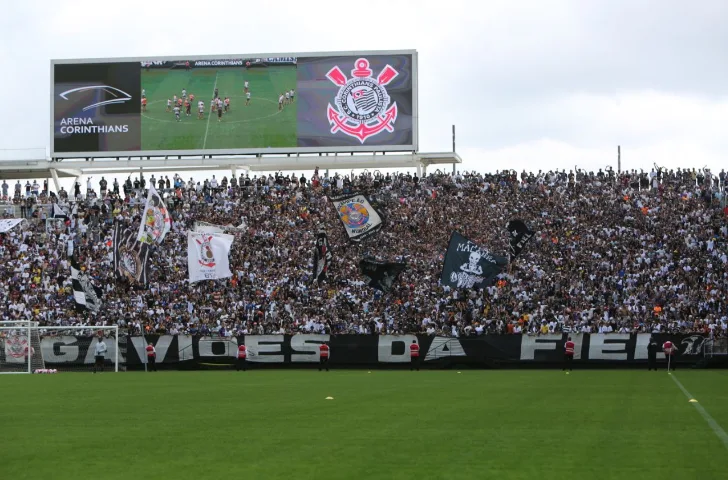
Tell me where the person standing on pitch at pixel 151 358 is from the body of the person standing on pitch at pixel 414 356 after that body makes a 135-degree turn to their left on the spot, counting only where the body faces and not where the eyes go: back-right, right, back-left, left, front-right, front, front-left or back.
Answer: front-right

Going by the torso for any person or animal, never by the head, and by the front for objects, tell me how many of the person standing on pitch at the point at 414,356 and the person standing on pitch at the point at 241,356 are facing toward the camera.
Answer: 0

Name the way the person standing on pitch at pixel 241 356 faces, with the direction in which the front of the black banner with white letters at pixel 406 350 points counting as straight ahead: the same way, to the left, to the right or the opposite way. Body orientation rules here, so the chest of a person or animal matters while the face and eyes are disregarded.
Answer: the opposite way

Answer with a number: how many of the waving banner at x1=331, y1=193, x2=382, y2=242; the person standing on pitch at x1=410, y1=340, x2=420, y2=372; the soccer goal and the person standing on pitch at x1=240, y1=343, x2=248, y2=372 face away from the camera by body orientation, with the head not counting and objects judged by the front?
2

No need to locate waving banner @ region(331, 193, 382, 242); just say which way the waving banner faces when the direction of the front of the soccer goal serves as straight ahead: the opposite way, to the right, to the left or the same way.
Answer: the same way

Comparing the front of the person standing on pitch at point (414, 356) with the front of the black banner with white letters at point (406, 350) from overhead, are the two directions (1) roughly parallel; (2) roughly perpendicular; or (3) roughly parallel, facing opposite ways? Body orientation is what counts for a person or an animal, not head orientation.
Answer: roughly parallel, facing opposite ways

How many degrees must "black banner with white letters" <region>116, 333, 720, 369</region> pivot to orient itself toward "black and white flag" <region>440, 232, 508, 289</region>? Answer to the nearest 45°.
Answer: approximately 135° to its left

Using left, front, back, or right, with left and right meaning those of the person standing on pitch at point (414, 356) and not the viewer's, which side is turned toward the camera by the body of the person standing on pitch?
back

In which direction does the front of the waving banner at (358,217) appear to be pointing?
toward the camera

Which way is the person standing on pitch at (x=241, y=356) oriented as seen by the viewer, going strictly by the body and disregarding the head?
away from the camera

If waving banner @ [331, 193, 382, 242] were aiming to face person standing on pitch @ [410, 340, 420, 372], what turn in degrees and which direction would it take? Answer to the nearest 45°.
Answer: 0° — it already faces them
